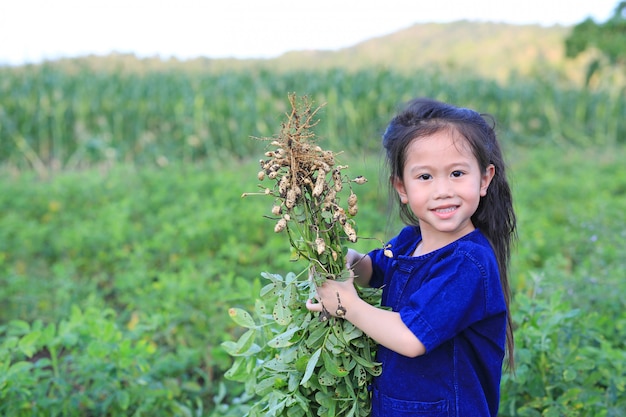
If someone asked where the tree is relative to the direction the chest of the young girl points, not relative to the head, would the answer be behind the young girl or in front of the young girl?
behind

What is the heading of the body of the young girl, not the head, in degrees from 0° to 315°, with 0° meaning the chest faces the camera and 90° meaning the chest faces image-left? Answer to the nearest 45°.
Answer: approximately 45°
